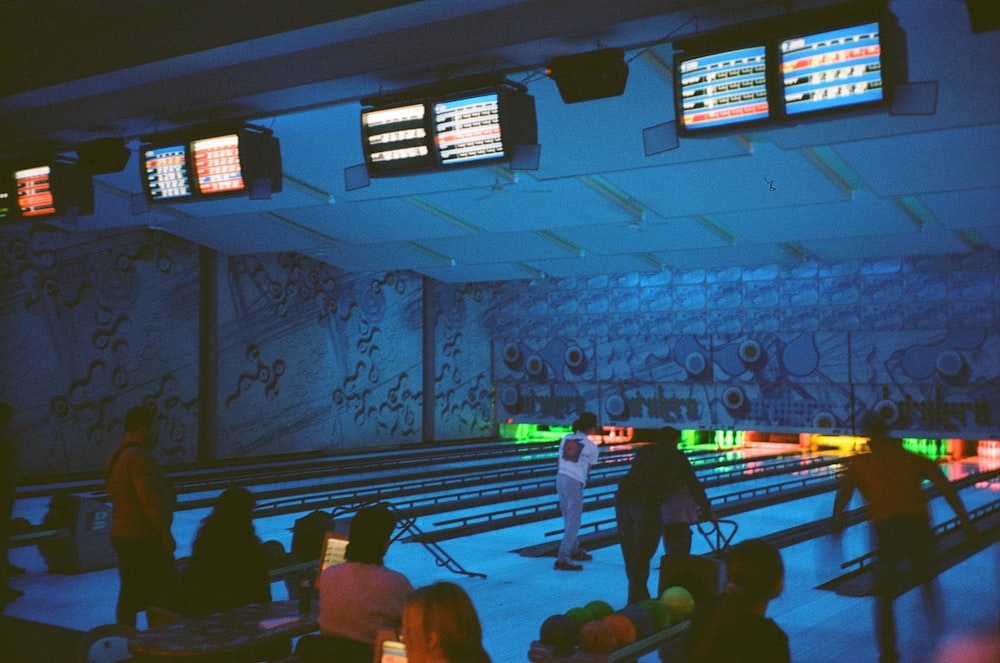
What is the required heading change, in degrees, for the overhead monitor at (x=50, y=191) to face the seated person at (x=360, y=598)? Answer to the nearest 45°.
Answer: approximately 45° to its left

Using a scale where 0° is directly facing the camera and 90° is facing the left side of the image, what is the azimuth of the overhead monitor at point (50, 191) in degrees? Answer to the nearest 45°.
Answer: approximately 45°

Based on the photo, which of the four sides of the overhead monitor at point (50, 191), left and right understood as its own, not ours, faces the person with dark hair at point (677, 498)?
left

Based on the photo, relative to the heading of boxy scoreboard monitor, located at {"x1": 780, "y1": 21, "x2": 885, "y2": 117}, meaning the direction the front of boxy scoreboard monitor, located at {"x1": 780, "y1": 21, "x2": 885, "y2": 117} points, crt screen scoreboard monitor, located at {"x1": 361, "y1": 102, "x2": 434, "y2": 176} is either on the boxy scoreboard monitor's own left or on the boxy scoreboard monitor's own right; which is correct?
on the boxy scoreboard monitor's own right

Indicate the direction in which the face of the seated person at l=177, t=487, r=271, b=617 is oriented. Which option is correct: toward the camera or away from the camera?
away from the camera

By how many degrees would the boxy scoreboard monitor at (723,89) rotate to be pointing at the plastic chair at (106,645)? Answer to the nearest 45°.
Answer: approximately 45° to its right

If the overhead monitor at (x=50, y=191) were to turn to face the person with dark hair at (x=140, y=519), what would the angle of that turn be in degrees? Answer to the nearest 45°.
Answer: approximately 45° to its left

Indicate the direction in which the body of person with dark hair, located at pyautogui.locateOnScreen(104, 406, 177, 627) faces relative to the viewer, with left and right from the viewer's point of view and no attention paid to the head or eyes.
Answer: facing to the right of the viewer

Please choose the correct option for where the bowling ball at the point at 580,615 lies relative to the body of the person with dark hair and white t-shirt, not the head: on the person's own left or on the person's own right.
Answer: on the person's own right

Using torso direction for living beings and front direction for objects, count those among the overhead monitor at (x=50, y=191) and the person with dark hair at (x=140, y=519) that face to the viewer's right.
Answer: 1

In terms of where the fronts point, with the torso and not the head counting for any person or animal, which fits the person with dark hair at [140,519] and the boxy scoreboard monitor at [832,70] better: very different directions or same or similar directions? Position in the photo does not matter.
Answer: very different directions
